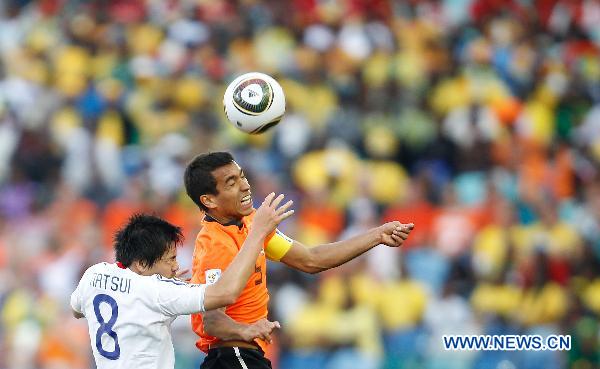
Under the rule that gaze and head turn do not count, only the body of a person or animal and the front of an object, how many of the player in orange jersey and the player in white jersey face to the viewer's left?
0

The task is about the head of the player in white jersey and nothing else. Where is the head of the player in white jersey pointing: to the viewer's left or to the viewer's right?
to the viewer's right

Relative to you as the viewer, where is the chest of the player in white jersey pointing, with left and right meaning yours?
facing away from the viewer and to the right of the viewer
